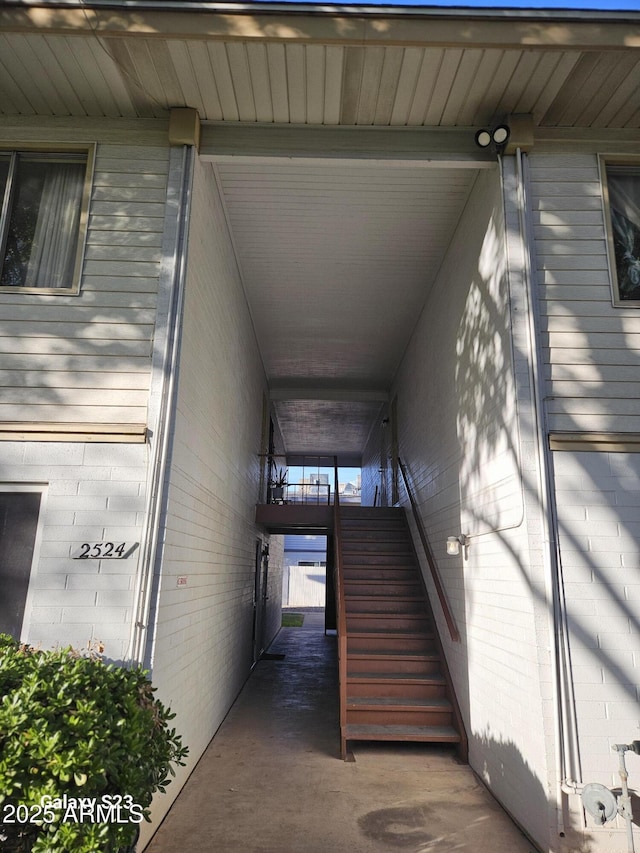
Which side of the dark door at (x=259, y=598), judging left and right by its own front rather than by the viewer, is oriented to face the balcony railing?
left

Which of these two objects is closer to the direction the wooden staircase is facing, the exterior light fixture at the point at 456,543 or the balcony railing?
the exterior light fixture

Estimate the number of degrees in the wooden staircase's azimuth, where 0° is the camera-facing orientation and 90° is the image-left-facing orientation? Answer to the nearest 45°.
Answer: approximately 0°

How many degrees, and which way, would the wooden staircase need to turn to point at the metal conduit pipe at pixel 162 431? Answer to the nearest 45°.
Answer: approximately 45° to its right

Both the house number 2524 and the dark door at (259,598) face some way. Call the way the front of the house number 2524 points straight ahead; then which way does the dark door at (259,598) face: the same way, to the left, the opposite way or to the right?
to the left

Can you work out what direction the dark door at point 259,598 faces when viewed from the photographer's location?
facing to the right of the viewer

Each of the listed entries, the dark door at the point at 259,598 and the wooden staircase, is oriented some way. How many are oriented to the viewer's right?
1

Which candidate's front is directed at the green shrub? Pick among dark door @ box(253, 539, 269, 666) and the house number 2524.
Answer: the house number 2524

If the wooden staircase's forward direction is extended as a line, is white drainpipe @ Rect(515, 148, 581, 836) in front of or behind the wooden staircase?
in front

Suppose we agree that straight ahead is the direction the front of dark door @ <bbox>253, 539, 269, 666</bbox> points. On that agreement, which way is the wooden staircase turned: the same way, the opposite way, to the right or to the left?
to the right
